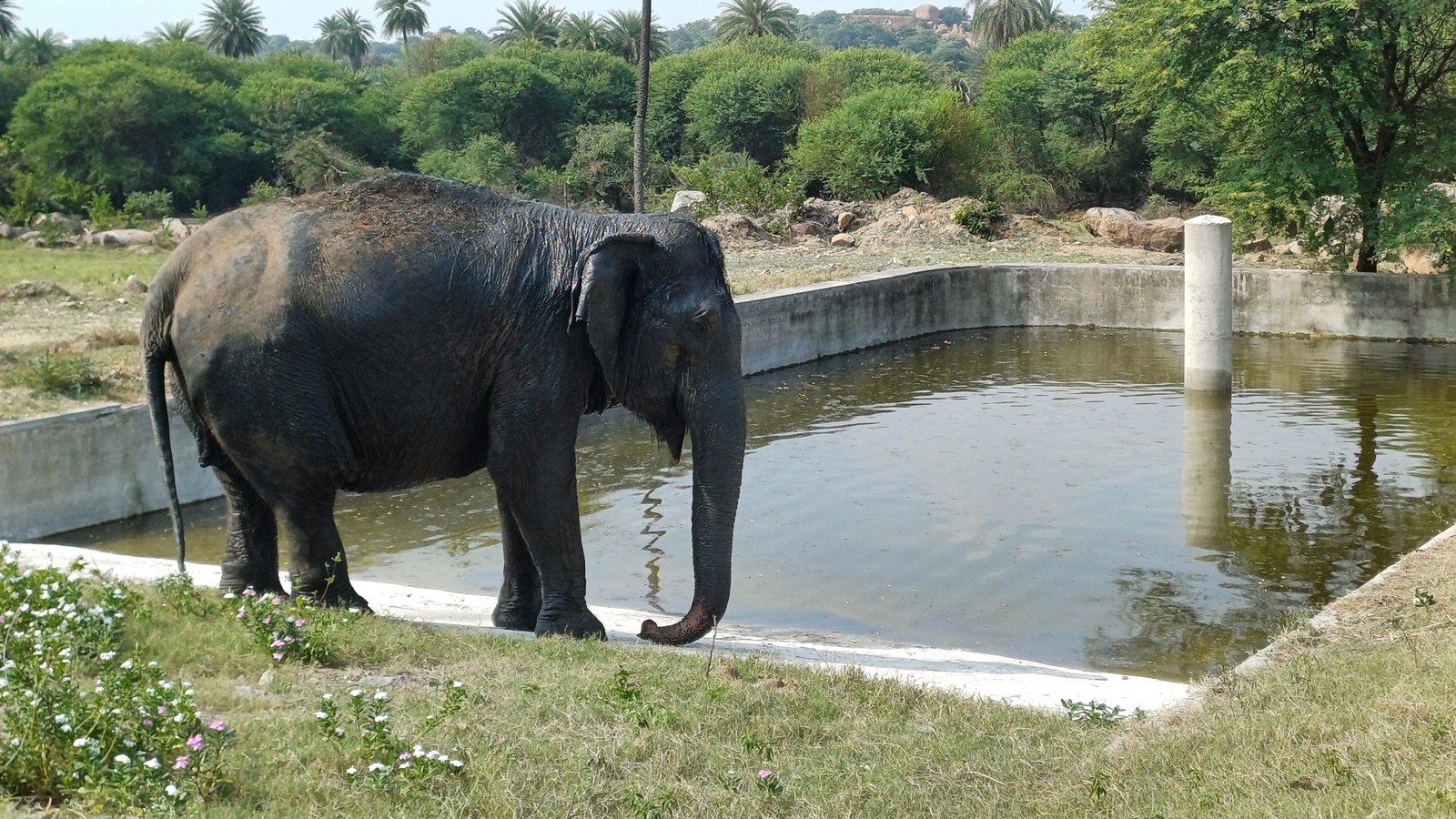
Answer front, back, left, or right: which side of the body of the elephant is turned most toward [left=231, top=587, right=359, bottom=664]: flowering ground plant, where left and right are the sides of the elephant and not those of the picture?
right

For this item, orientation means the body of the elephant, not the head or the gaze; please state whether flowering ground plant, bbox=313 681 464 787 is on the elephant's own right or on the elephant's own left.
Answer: on the elephant's own right

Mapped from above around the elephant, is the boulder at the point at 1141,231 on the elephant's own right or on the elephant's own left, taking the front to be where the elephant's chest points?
on the elephant's own left

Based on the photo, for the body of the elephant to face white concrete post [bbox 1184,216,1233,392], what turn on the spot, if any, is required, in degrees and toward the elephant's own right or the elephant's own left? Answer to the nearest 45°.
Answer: approximately 45° to the elephant's own left

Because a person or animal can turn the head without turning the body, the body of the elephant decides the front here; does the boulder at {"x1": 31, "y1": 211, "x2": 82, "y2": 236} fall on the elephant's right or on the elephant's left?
on the elephant's left

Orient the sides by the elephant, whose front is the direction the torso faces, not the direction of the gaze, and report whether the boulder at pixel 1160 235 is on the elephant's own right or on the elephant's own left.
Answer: on the elephant's own left

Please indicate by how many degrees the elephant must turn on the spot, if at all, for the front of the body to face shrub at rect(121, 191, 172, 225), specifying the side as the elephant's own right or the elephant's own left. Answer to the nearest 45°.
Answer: approximately 90° to the elephant's own left

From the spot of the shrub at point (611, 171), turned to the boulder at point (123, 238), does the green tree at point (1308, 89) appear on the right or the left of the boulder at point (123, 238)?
left

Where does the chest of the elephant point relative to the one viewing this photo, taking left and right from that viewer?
facing to the right of the viewer

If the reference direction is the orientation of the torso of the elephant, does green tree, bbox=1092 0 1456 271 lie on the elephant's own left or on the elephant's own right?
on the elephant's own left

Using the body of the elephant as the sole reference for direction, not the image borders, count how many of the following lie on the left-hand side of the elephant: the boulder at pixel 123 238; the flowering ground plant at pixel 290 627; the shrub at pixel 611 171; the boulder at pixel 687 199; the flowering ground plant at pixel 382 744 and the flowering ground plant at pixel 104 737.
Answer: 3

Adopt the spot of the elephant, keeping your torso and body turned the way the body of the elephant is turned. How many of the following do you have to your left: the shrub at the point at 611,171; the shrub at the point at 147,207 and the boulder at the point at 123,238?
3

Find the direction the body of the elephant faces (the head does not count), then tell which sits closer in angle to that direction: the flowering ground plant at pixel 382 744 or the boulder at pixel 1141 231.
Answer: the boulder
